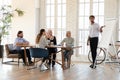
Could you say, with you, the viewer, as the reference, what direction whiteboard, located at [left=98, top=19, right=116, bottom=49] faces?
facing the viewer and to the left of the viewer

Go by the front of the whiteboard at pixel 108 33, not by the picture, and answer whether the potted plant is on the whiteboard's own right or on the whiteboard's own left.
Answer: on the whiteboard's own right
